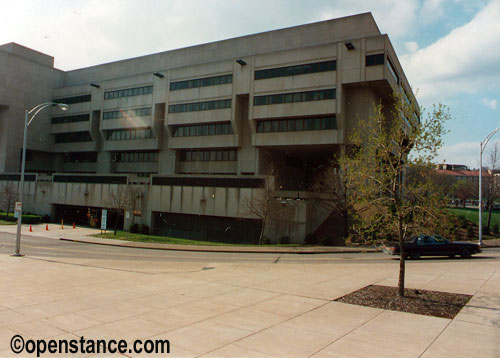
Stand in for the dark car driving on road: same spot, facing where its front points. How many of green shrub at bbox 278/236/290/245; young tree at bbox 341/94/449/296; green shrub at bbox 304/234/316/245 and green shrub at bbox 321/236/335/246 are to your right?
1

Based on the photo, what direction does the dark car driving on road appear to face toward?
to the viewer's right

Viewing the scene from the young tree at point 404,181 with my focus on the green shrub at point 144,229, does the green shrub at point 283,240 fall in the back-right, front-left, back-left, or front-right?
front-right

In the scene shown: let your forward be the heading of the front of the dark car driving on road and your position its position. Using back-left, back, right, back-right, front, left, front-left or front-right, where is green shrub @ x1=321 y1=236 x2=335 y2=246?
back-left

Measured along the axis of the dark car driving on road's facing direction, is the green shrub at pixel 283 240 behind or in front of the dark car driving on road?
behind

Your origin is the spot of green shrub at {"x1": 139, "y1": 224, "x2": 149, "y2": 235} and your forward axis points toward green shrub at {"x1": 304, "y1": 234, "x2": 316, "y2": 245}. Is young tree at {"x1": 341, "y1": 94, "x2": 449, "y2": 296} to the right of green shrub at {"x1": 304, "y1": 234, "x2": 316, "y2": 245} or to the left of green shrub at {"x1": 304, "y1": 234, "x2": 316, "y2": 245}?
right

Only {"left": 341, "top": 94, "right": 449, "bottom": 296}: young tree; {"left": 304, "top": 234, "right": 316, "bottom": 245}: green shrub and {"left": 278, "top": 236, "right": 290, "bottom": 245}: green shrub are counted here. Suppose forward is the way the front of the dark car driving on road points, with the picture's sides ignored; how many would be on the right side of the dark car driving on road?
1

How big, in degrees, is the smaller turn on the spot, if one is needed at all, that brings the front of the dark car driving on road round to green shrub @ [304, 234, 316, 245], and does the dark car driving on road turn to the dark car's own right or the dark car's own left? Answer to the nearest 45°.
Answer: approximately 135° to the dark car's own left

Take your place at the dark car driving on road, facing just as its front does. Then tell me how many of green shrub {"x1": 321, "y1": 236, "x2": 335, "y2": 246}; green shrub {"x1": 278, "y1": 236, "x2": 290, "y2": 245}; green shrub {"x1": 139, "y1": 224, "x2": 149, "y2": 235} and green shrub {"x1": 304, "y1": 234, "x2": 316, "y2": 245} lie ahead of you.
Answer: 0

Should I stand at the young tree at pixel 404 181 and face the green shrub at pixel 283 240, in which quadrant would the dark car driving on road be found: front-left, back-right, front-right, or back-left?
front-right

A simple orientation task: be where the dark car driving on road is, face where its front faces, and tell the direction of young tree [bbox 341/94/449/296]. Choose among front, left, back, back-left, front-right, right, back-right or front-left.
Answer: right

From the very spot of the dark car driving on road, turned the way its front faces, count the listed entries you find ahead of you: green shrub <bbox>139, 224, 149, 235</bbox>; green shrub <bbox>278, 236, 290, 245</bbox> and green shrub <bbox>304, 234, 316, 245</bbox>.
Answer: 0
